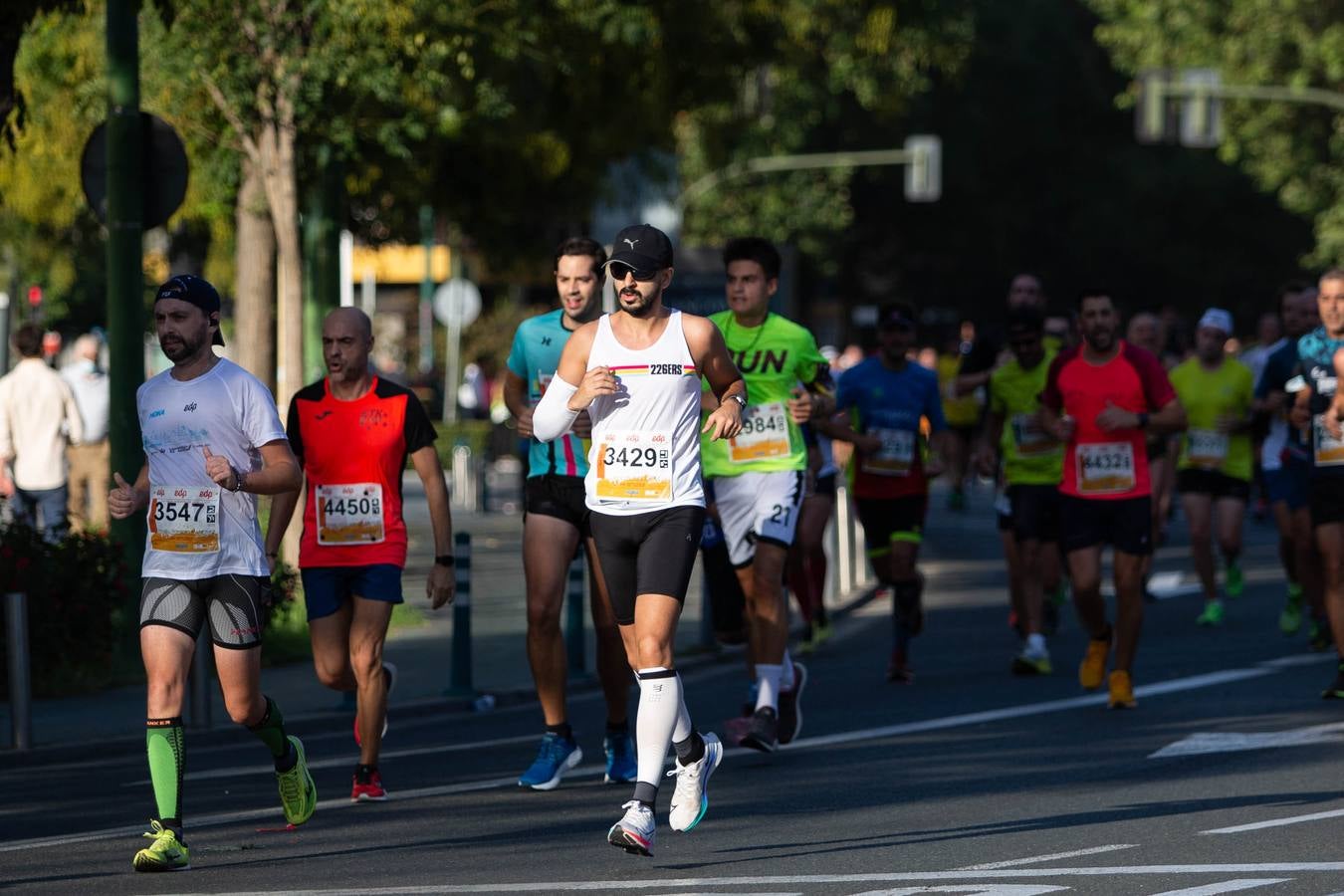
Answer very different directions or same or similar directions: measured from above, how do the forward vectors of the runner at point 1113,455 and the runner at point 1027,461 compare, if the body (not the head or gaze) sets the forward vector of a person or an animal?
same or similar directions

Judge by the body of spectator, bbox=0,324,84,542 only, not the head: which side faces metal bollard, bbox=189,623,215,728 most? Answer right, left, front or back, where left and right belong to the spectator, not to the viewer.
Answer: back

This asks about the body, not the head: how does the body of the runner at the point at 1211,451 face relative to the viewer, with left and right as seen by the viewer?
facing the viewer

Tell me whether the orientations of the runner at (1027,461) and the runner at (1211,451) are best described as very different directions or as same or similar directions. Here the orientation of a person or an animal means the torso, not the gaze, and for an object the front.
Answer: same or similar directions

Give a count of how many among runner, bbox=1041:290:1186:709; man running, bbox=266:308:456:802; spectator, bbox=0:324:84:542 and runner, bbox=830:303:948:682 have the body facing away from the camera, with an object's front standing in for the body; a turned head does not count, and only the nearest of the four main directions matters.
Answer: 1

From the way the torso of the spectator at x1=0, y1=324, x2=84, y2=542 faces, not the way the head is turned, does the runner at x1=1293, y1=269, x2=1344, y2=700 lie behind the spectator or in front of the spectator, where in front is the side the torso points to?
behind

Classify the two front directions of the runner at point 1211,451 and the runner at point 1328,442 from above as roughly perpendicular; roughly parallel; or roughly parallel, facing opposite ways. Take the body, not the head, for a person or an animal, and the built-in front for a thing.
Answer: roughly parallel

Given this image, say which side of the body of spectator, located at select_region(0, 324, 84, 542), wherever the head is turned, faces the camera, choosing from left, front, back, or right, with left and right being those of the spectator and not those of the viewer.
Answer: back

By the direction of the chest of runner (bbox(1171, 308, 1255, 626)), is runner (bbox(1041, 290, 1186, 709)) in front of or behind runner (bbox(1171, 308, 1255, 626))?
in front

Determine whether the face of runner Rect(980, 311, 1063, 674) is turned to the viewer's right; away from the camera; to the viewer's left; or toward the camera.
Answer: toward the camera

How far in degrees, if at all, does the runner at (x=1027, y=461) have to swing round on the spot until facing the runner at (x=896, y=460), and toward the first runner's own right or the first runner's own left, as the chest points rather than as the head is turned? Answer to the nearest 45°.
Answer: approximately 45° to the first runner's own right

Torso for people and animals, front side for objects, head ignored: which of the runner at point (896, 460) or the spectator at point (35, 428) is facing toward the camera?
the runner

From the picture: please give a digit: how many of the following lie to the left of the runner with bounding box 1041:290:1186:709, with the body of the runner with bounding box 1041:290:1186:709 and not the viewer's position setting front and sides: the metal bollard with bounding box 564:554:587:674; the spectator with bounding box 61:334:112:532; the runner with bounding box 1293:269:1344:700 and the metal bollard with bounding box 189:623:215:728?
1

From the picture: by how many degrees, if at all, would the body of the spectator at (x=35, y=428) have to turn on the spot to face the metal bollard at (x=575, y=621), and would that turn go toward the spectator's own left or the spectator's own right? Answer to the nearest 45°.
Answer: approximately 135° to the spectator's own right

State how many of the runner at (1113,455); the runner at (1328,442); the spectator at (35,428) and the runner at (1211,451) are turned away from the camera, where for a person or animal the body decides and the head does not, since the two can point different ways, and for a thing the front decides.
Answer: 1

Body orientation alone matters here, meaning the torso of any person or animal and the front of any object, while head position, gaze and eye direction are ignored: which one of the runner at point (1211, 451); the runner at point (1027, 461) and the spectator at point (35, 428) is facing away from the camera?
the spectator

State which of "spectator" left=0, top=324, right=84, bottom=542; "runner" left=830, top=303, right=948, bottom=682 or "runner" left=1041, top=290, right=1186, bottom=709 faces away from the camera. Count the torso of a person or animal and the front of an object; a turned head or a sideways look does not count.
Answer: the spectator

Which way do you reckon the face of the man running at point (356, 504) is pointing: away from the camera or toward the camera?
toward the camera

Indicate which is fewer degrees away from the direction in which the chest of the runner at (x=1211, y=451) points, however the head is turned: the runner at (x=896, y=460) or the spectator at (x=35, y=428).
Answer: the runner

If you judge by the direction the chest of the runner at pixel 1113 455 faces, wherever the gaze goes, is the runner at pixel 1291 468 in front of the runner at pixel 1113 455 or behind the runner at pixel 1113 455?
behind

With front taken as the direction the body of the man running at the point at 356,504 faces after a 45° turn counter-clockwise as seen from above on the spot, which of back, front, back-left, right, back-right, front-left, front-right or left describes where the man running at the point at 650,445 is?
front

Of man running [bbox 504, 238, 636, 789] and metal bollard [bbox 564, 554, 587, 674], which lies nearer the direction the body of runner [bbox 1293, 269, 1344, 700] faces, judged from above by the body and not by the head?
the man running

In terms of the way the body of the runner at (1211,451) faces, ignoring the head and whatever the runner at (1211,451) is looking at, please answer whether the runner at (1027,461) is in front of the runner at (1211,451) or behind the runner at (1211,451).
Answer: in front
